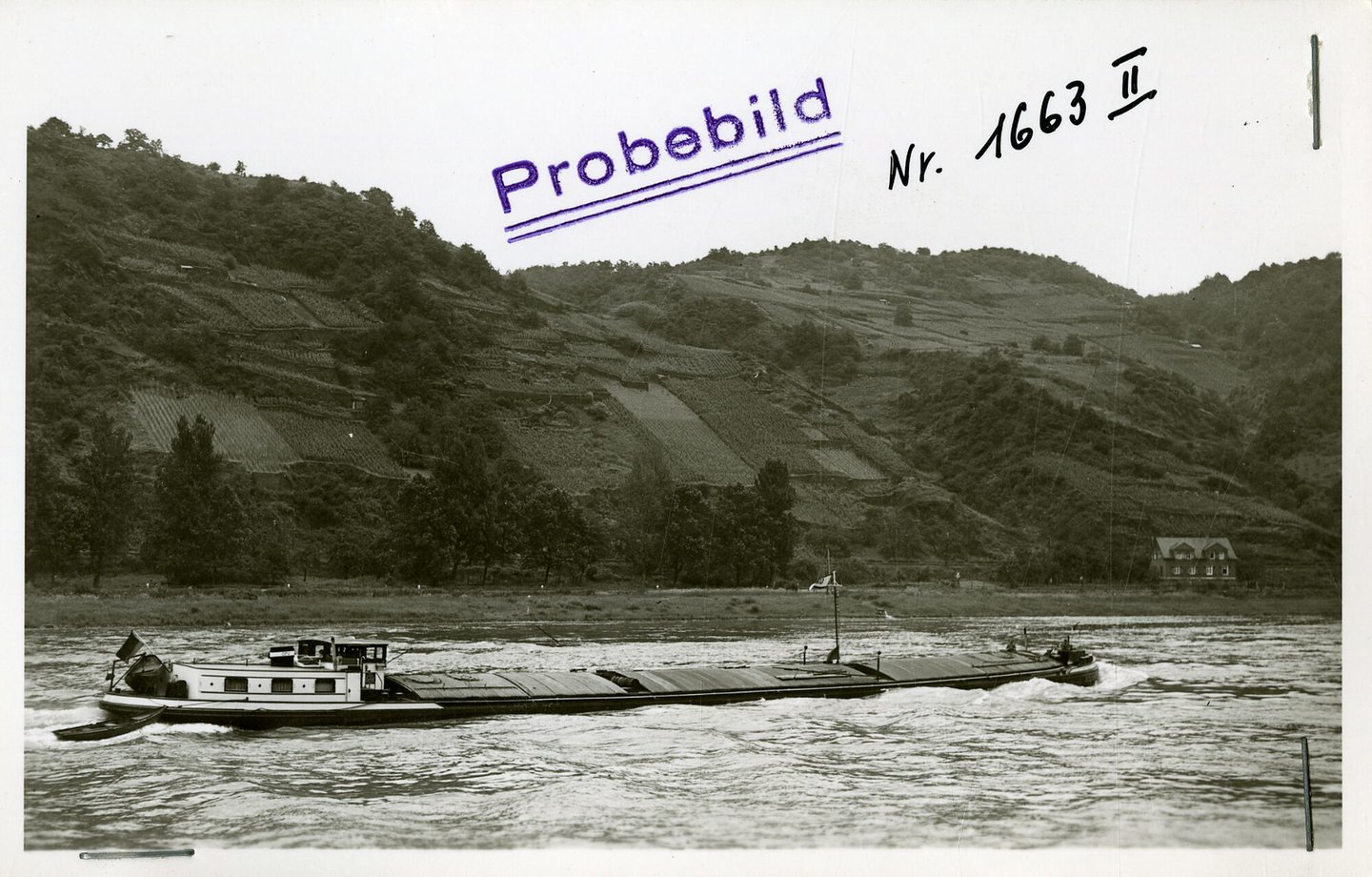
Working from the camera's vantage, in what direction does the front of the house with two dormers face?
facing the viewer

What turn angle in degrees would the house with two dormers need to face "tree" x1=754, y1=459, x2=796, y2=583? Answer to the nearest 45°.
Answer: approximately 90° to its right
